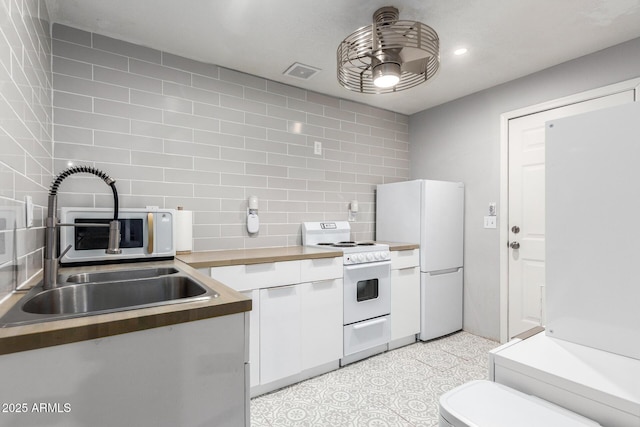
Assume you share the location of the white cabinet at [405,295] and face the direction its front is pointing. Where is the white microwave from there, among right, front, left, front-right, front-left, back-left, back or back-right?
right

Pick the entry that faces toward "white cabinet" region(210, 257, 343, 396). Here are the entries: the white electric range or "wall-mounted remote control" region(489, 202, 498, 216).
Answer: the wall-mounted remote control

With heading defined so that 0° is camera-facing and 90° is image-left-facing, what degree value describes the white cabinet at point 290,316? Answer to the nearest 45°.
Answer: approximately 315°

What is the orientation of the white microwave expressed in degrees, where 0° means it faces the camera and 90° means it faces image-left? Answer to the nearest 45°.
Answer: approximately 0°

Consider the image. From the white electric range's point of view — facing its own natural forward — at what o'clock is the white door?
The white door is roughly at 10 o'clock from the white electric range.

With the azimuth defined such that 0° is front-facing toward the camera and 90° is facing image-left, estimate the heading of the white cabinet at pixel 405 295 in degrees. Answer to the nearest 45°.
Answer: approximately 315°

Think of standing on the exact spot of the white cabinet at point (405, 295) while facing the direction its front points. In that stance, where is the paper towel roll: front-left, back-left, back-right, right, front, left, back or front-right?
right

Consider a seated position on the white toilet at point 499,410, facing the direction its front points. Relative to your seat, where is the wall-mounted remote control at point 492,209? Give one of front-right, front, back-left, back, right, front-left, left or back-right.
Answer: back-right

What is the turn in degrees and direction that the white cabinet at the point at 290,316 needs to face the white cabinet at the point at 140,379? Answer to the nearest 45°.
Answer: approximately 45° to its right

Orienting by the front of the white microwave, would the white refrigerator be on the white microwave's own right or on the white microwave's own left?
on the white microwave's own left

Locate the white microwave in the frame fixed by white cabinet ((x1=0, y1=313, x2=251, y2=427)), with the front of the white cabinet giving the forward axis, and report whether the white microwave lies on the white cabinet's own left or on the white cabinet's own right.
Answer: on the white cabinet's own left

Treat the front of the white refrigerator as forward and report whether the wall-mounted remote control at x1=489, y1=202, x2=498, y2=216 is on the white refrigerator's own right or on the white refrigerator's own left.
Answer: on the white refrigerator's own left

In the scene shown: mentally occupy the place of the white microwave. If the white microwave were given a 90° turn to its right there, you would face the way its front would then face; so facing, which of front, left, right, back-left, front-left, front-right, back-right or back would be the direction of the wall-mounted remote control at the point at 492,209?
back
